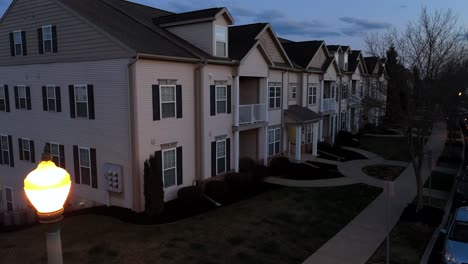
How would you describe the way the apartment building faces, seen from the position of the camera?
facing the viewer and to the right of the viewer

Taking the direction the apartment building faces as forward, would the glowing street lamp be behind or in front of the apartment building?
in front
